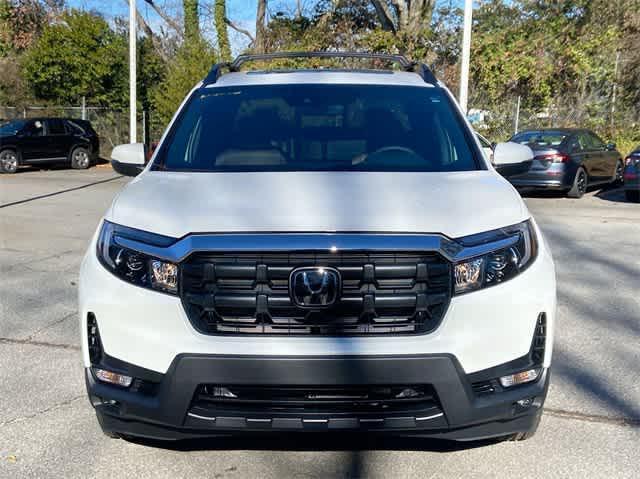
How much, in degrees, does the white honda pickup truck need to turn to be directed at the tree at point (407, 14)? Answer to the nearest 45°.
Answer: approximately 180°

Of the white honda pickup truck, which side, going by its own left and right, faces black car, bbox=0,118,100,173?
back

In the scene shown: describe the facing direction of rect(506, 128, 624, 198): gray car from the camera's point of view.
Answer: facing away from the viewer and to the right of the viewer

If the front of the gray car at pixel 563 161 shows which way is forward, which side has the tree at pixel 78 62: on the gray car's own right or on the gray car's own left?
on the gray car's own left

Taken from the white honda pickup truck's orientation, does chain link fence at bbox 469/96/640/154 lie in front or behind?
behind

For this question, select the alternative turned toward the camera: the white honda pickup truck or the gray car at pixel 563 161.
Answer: the white honda pickup truck

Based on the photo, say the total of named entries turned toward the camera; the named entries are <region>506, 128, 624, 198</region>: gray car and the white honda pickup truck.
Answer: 1

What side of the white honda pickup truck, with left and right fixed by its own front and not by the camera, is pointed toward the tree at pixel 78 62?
back

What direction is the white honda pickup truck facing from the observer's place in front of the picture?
facing the viewer

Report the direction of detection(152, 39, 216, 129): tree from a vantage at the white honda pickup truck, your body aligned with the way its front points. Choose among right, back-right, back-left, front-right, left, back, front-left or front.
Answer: back

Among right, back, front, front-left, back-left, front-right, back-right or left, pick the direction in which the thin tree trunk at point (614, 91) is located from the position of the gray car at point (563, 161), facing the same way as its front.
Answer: front-left

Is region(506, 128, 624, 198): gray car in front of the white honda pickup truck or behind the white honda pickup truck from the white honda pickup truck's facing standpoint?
behind

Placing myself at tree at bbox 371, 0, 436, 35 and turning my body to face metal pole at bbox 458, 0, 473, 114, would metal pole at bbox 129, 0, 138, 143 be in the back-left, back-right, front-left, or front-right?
front-right
